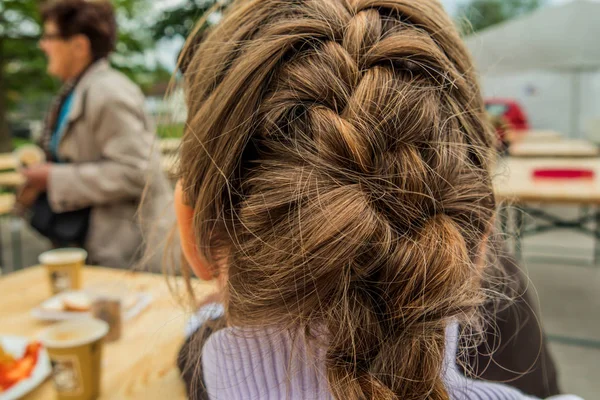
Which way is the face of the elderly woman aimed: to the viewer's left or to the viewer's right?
to the viewer's left

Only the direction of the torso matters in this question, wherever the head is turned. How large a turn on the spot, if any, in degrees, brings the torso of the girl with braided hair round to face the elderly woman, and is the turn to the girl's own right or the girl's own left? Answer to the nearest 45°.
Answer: approximately 45° to the girl's own left

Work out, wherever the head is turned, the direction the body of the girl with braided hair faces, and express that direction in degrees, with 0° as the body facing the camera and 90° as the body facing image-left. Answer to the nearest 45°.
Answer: approximately 180°

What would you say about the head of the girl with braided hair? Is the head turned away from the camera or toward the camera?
away from the camera

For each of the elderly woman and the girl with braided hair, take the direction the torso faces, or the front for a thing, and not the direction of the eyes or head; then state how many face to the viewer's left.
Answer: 1

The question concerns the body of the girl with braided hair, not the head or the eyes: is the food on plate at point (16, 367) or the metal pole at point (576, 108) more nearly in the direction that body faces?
the metal pole

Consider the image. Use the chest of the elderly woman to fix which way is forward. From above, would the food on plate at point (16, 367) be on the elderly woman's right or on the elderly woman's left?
on the elderly woman's left

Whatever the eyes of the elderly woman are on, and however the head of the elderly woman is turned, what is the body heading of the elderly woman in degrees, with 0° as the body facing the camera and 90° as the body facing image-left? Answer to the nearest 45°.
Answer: approximately 90°

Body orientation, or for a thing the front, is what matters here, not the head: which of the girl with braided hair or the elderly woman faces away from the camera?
the girl with braided hair

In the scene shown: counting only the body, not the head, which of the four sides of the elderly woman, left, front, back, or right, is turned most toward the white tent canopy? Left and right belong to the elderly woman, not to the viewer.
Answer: back

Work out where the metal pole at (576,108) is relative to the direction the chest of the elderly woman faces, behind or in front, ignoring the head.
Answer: behind
